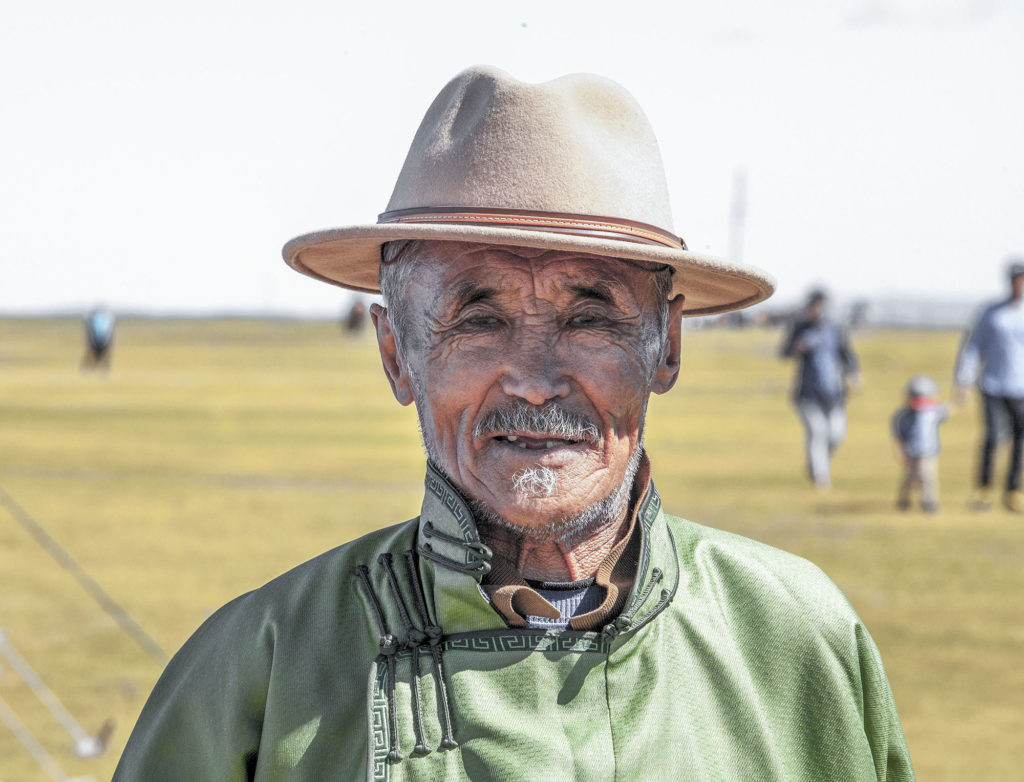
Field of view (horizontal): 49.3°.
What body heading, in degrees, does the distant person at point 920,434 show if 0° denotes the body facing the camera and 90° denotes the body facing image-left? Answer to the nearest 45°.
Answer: approximately 180°

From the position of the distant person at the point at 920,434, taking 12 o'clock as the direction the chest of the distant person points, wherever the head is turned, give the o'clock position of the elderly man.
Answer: The elderly man is roughly at 6 o'clock from the distant person.

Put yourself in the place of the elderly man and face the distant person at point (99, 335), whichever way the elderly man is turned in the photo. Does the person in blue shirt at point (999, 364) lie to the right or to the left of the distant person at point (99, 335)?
right

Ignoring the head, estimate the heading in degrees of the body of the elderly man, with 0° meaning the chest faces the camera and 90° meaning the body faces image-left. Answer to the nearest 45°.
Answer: approximately 0°

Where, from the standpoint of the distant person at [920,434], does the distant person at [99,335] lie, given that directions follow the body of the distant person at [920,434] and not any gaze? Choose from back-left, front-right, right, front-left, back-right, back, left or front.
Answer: front-left

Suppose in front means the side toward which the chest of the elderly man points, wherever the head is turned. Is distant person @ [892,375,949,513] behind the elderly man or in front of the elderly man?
behind

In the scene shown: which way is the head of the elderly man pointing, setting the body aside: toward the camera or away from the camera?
toward the camera
